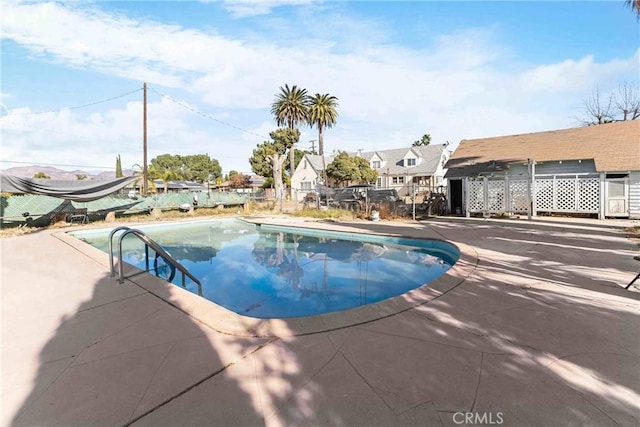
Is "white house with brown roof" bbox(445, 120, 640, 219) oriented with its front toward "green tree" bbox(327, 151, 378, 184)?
no

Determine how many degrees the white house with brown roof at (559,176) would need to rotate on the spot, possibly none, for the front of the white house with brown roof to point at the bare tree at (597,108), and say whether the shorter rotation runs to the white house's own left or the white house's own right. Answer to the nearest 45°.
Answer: approximately 180°

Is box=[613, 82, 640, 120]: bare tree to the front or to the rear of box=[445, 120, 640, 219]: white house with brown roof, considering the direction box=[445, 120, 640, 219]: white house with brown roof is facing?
to the rear

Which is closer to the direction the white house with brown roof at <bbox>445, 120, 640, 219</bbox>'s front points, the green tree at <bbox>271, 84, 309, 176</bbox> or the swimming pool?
the swimming pool

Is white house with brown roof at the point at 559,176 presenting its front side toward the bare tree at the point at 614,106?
no

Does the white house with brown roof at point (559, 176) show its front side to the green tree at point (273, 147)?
no

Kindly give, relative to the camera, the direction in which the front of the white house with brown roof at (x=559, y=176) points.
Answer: facing the viewer

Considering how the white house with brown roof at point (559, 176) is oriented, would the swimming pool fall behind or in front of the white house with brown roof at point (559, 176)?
in front
